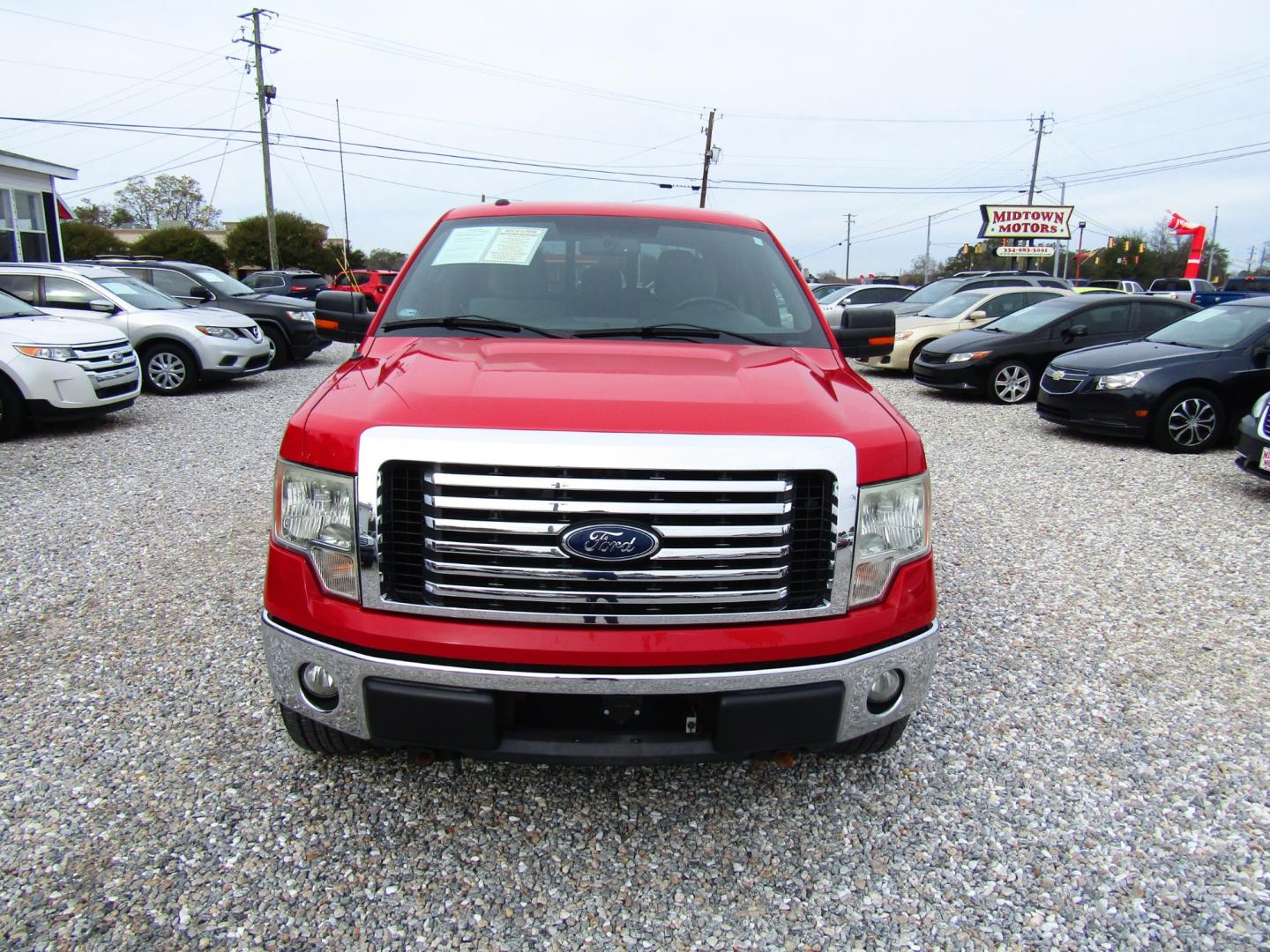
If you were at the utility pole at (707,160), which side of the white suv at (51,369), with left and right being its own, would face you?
left

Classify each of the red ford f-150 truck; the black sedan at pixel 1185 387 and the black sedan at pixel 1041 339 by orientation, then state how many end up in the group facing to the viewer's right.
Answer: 0

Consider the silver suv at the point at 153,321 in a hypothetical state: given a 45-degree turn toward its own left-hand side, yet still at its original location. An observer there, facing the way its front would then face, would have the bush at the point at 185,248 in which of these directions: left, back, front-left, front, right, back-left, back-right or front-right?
left

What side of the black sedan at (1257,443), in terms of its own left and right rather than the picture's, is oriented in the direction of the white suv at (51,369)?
front

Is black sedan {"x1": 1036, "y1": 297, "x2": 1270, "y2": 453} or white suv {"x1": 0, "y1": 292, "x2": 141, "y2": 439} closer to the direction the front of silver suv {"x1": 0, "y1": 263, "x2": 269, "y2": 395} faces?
the black sedan

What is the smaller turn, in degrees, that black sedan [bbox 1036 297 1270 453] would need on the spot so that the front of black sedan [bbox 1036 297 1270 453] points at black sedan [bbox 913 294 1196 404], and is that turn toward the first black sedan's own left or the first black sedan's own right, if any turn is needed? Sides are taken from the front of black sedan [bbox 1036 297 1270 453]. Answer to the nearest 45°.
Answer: approximately 90° to the first black sedan's own right

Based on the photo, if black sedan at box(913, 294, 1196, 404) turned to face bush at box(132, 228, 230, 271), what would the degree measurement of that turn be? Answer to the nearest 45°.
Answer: approximately 90° to its right

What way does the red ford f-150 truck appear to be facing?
toward the camera

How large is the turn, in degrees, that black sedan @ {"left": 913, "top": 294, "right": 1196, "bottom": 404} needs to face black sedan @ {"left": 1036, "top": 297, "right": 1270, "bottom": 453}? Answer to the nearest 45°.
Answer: approximately 90° to its left

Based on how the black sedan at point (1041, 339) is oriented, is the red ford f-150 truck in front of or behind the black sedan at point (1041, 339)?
in front

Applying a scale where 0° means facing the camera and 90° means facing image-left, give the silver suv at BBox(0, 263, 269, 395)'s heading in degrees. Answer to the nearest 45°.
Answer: approximately 315°

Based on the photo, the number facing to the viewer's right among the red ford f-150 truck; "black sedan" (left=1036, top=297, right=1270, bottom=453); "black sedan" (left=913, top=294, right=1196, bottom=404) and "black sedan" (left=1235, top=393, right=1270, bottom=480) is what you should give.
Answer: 0

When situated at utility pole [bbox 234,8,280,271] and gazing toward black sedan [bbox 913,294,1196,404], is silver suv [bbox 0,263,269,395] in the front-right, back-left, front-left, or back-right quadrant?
front-right

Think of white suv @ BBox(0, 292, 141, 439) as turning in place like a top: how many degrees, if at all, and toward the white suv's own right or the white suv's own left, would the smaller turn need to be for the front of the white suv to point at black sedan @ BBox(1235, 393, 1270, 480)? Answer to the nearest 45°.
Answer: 0° — it already faces it

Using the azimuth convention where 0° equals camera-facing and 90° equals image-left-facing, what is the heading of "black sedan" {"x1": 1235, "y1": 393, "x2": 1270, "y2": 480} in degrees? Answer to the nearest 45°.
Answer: approximately 45°

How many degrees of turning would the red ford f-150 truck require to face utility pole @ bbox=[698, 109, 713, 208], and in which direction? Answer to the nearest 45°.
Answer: approximately 180°

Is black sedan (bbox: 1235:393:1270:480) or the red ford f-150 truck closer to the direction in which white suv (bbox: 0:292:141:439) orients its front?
the black sedan

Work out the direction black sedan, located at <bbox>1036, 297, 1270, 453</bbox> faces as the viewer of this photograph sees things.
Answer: facing the viewer and to the left of the viewer

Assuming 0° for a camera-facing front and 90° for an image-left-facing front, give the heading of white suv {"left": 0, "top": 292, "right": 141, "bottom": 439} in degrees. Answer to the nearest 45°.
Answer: approximately 315°

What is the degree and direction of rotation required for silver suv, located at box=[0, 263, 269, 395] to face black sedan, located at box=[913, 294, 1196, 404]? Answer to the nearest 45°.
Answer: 0° — it already faces it
